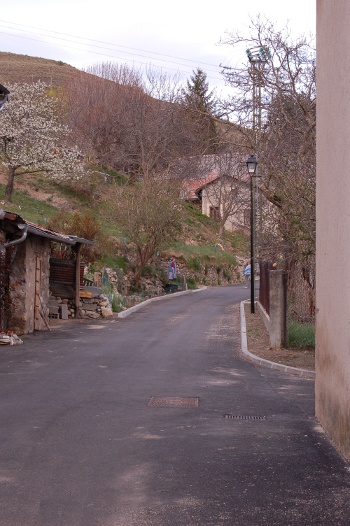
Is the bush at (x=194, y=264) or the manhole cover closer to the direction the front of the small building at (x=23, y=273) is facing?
the manhole cover

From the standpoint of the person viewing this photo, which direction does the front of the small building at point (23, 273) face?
facing the viewer and to the right of the viewer

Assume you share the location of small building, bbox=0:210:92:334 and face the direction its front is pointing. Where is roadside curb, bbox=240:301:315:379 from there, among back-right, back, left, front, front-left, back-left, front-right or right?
front

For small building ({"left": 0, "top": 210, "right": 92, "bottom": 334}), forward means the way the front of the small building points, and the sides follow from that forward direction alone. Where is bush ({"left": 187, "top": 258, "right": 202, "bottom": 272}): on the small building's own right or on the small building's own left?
on the small building's own left

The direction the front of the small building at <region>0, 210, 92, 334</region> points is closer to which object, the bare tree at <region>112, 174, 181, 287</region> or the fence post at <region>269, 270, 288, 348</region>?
the fence post

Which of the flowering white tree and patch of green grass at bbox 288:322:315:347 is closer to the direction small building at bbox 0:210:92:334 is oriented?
the patch of green grass

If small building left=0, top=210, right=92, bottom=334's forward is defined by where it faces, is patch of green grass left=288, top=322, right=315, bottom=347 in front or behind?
in front

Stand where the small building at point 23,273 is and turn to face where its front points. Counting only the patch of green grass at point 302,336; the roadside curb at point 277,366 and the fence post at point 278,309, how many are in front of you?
3

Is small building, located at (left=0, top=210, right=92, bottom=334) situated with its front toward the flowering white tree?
no

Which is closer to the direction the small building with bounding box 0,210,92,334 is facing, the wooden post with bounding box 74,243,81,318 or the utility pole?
the utility pole

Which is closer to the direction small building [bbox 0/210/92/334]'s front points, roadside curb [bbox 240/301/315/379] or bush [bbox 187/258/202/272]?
the roadside curb

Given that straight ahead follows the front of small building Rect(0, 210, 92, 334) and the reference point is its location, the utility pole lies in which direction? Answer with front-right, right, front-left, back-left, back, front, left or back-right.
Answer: front-left

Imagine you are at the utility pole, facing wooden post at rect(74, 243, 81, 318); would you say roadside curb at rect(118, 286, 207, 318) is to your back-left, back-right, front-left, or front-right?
front-right

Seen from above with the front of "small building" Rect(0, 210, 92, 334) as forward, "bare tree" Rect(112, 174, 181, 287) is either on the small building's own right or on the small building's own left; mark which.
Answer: on the small building's own left

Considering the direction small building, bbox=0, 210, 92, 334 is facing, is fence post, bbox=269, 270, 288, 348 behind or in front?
in front

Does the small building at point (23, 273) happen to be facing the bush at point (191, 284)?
no

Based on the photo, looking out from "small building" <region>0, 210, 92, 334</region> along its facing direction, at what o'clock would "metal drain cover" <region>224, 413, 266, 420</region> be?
The metal drain cover is roughly at 1 o'clock from the small building.

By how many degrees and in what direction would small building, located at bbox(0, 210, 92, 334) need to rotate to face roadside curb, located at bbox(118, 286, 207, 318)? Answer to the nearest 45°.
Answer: approximately 90° to its left
